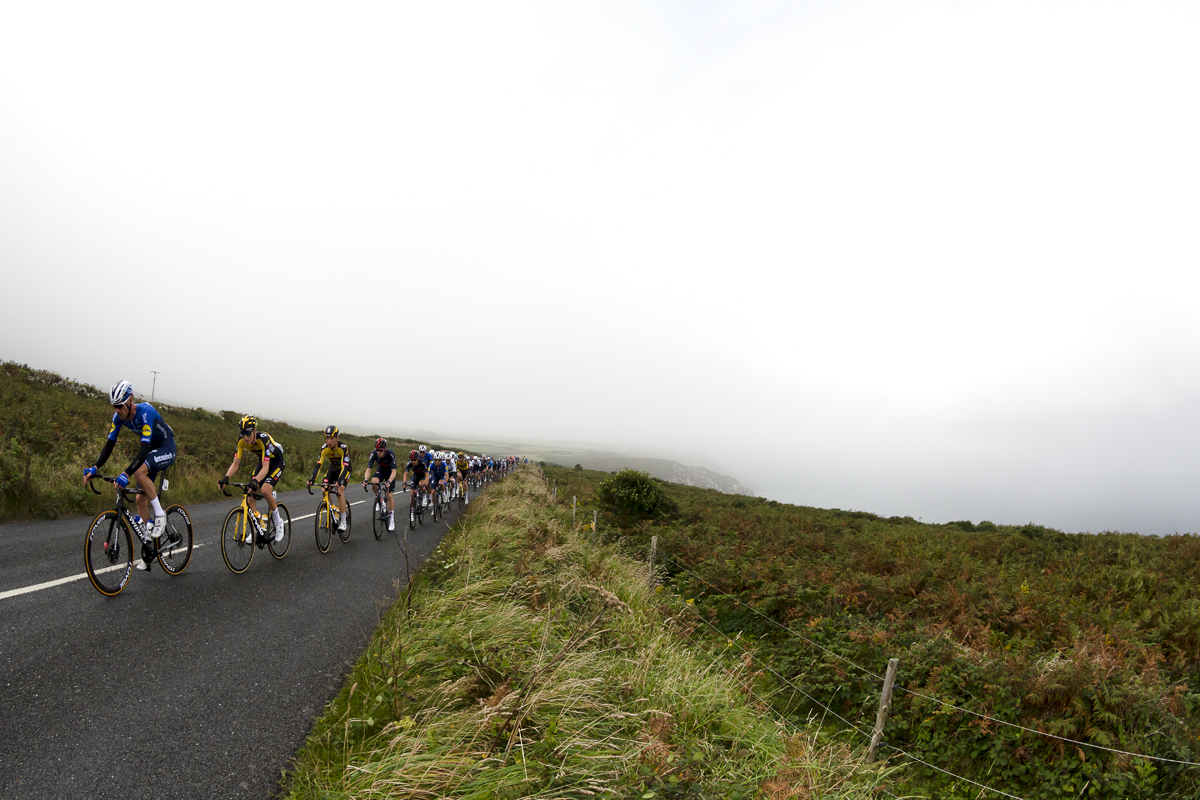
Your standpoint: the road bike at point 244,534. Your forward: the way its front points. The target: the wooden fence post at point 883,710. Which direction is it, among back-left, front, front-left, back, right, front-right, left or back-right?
left

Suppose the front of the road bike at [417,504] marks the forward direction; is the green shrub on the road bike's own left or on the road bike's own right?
on the road bike's own left

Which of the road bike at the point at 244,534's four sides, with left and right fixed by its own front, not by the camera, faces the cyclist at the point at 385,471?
back

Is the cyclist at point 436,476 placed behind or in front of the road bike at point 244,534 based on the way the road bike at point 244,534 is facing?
behind

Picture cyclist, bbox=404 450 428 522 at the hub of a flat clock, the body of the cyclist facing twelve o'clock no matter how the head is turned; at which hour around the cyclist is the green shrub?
The green shrub is roughly at 8 o'clock from the cyclist.

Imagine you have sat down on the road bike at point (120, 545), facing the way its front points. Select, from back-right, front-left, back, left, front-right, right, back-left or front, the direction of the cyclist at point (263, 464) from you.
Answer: back

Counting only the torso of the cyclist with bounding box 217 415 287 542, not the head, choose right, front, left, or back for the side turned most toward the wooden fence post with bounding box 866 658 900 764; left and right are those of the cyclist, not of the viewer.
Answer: left

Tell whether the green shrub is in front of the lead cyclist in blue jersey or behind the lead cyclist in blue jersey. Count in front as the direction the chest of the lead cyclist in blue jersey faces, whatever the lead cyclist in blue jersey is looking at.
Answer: behind

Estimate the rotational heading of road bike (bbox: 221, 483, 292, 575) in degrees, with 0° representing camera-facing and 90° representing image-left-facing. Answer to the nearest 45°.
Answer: approximately 45°

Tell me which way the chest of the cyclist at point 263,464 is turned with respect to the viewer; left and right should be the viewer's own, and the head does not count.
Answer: facing the viewer and to the left of the viewer
